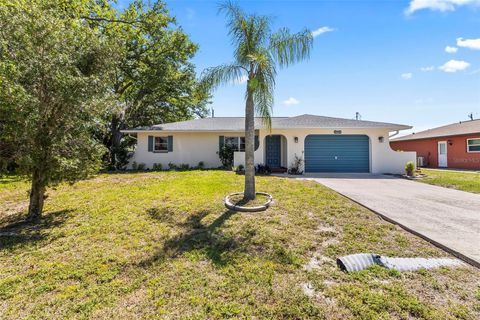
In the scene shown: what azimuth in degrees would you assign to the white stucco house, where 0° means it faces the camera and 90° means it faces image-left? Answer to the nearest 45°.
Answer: approximately 0°

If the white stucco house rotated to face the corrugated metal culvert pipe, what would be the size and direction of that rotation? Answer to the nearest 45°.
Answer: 0° — it already faces it

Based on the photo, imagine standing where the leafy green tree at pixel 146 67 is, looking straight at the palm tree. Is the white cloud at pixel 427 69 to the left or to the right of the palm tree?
left

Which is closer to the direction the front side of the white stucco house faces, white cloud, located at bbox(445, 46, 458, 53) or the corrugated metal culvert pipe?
the corrugated metal culvert pipe

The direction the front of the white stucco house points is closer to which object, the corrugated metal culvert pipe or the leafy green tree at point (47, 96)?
the corrugated metal culvert pipe

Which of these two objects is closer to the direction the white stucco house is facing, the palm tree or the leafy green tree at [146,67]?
the palm tree

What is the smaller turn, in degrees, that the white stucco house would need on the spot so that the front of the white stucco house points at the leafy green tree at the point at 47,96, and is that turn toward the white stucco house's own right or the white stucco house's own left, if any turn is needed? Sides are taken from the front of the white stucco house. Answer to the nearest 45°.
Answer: approximately 45° to the white stucco house's own right

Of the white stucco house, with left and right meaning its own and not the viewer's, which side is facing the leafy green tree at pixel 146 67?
right

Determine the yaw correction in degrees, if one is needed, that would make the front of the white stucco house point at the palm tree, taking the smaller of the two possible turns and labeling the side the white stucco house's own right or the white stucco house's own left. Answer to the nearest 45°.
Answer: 0° — it already faces it
